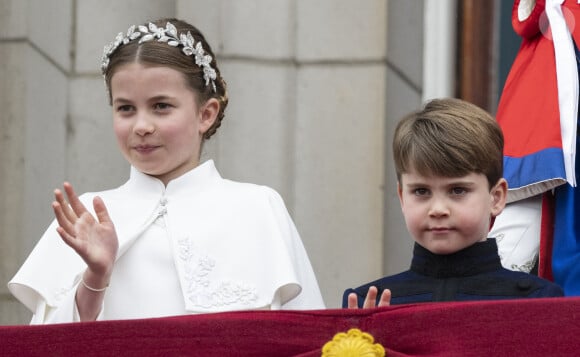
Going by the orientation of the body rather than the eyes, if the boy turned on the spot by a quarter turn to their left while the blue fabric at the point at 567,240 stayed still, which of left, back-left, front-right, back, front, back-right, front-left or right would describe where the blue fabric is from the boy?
front-left

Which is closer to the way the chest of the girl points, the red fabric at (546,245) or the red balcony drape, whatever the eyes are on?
the red balcony drape

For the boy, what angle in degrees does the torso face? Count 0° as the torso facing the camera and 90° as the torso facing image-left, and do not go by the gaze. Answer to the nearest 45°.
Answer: approximately 0°

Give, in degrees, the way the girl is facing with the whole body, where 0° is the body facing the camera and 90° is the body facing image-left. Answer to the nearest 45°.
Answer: approximately 45°

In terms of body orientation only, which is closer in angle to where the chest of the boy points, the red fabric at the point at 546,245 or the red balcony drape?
the red balcony drape

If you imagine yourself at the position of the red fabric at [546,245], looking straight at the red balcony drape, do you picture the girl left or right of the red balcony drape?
right

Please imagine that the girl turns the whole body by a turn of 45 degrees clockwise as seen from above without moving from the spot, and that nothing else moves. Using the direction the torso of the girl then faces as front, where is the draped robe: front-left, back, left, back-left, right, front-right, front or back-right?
back
